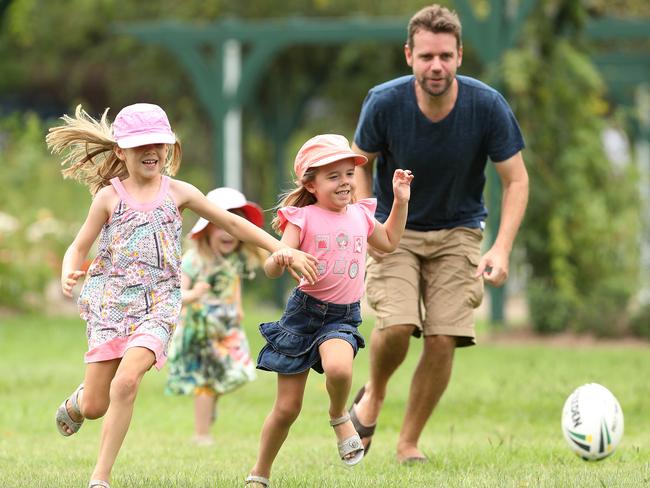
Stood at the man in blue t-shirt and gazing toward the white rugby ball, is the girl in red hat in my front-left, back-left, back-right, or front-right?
back-left

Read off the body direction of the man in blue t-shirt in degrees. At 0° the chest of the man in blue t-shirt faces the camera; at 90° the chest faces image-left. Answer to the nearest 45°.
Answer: approximately 0°

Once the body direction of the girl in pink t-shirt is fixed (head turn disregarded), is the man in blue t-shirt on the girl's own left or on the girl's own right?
on the girl's own left

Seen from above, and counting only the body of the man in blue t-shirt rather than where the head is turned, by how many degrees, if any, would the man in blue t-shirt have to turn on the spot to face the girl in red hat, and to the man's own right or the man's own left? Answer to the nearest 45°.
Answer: approximately 135° to the man's own right

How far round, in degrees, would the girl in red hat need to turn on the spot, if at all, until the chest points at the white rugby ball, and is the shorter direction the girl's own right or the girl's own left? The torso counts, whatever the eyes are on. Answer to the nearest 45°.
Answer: approximately 45° to the girl's own left

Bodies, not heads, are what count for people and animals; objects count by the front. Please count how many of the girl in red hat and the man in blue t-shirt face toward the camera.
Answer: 2

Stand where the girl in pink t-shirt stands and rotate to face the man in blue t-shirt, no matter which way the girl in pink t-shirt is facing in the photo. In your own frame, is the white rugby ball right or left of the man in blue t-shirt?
right

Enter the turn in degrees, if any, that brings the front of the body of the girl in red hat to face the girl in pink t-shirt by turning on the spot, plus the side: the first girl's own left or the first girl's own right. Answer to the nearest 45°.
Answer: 0° — they already face them

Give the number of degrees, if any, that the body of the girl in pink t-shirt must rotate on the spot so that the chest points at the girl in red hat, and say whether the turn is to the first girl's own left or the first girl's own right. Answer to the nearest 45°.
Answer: approximately 135° to the first girl's own left
